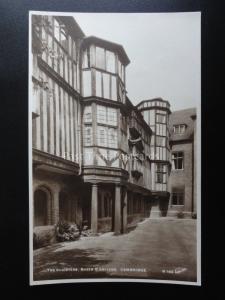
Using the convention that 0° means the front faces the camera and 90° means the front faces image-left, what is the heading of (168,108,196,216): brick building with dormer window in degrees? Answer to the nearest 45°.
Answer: approximately 0°
